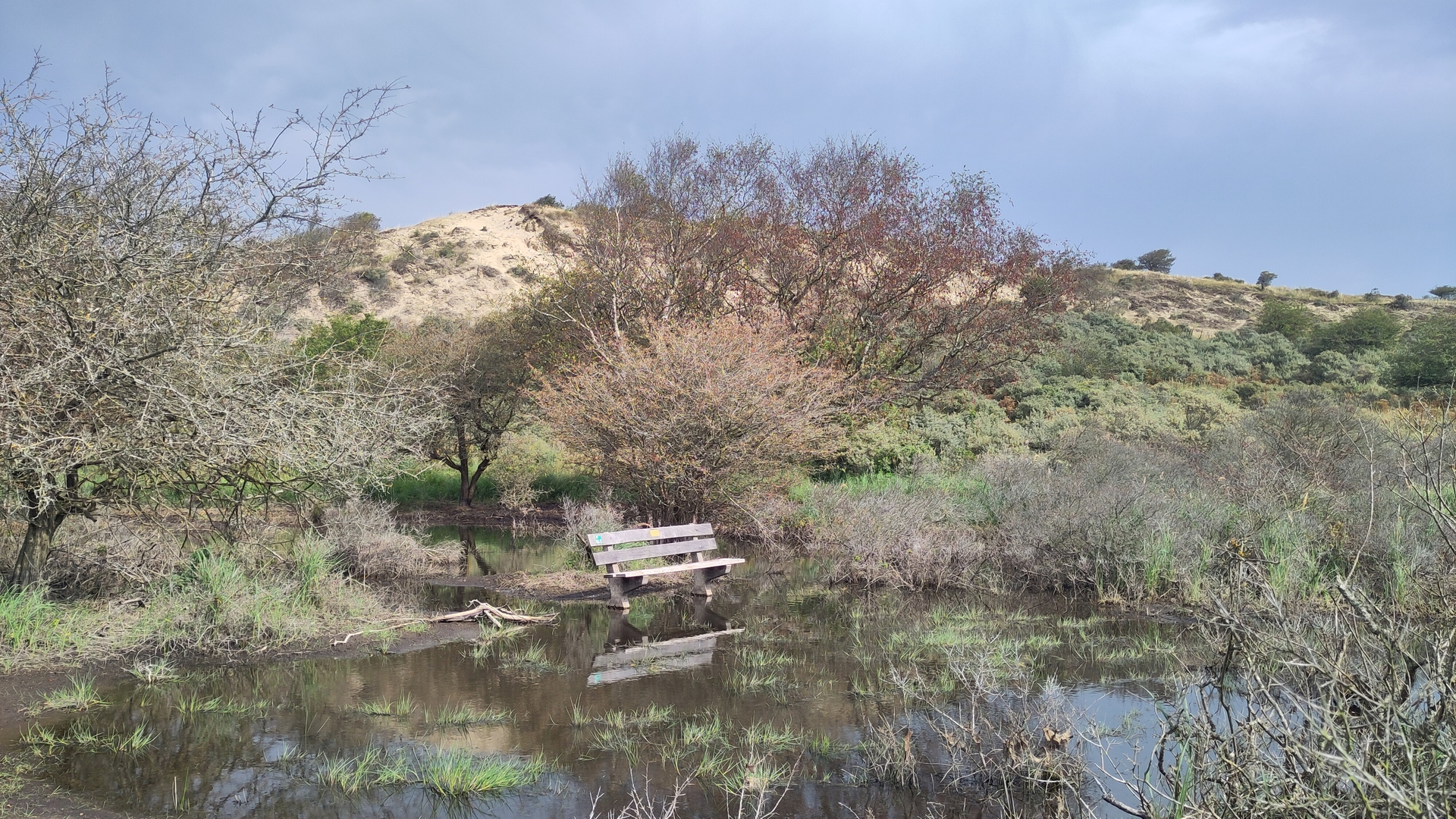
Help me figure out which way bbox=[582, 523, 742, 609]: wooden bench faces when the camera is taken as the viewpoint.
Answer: facing the viewer and to the right of the viewer

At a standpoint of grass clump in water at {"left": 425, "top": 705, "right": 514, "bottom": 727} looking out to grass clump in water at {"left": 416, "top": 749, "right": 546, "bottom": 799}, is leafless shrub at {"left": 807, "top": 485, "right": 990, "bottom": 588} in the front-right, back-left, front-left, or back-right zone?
back-left

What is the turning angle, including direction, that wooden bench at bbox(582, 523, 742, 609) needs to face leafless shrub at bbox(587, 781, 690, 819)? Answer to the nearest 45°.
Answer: approximately 45° to its right

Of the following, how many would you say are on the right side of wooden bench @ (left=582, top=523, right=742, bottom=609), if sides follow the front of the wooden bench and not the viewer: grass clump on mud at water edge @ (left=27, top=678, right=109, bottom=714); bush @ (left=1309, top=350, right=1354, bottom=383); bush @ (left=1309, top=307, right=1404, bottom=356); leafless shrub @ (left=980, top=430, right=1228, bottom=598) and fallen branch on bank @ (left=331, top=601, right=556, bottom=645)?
2

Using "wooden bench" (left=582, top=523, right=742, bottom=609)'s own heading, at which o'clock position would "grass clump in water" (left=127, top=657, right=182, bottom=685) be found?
The grass clump in water is roughly at 3 o'clock from the wooden bench.

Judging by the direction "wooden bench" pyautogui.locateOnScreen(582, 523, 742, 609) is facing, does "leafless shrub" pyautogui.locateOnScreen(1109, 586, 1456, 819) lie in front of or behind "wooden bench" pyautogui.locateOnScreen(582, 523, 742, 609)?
in front

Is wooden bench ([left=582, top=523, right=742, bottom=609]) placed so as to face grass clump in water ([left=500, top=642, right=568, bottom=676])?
no

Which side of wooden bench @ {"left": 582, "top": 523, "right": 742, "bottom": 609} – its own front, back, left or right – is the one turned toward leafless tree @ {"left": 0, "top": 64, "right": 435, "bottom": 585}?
right

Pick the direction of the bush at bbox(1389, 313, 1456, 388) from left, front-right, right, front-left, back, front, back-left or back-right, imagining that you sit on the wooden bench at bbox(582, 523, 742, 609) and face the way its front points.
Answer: left

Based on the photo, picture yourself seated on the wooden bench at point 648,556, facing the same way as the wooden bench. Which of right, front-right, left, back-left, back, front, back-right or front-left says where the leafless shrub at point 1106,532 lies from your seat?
front-left

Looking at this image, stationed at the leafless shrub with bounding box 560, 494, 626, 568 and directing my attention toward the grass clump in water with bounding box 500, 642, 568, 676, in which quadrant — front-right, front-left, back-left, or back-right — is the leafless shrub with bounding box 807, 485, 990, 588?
front-left

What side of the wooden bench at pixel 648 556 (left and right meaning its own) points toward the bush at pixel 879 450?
left

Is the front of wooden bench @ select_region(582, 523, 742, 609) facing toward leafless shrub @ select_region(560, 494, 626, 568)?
no

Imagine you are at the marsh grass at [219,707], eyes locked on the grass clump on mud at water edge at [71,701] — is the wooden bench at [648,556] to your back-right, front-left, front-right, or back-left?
back-right

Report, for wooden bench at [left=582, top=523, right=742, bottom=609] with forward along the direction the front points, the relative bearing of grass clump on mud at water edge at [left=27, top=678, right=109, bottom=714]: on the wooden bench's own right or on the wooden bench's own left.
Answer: on the wooden bench's own right

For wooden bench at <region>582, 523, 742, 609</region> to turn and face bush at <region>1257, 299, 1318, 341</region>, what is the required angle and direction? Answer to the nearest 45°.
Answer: approximately 90° to its left

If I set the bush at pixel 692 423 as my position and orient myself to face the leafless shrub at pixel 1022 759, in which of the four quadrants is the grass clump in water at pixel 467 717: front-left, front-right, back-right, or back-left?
front-right

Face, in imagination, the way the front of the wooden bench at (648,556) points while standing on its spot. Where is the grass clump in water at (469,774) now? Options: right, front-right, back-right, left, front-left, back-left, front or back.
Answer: front-right

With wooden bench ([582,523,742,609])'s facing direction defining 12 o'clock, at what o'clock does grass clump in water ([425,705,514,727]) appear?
The grass clump in water is roughly at 2 o'clock from the wooden bench.

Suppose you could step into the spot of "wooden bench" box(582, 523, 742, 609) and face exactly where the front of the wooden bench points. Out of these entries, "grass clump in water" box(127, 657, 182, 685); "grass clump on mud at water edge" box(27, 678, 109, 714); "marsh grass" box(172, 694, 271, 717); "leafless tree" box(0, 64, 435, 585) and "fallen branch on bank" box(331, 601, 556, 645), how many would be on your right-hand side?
5

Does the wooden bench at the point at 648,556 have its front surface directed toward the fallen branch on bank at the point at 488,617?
no

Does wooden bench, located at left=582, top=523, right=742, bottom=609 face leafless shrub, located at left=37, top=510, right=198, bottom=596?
no
